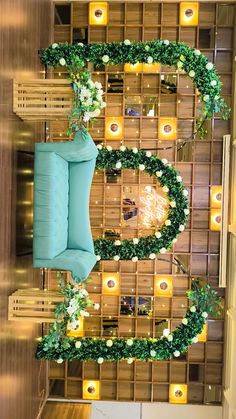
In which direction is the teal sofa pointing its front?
toward the camera

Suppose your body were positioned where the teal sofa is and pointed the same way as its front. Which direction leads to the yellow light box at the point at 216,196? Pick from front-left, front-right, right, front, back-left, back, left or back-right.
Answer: back-left

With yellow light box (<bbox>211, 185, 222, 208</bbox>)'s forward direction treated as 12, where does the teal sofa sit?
The teal sofa is roughly at 1 o'clock from the yellow light box.

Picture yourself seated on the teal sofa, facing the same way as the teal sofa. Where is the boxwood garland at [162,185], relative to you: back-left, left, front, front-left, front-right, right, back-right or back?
back-left

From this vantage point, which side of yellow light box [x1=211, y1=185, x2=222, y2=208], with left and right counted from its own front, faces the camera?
front

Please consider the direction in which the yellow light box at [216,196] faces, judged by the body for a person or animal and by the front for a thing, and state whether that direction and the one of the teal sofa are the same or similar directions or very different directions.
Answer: same or similar directions

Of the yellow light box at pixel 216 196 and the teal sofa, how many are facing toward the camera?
2
